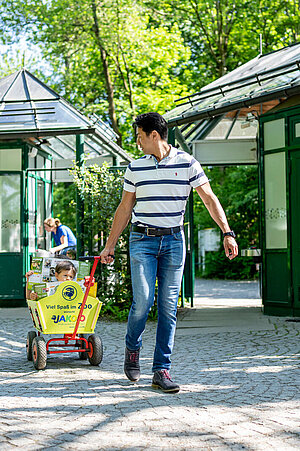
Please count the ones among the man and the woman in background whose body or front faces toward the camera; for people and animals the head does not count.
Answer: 1

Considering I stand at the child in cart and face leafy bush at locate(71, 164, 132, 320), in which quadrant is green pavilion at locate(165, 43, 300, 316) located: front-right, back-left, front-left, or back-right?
front-right

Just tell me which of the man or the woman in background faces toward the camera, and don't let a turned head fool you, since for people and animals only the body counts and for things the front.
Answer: the man

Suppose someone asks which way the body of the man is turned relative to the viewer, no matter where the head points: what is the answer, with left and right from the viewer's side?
facing the viewer

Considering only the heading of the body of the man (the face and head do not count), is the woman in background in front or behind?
behind

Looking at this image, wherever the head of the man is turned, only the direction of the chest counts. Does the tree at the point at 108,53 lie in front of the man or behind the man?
behind

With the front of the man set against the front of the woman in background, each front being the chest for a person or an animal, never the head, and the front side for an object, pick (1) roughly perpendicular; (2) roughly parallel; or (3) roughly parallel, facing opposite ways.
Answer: roughly perpendicular
